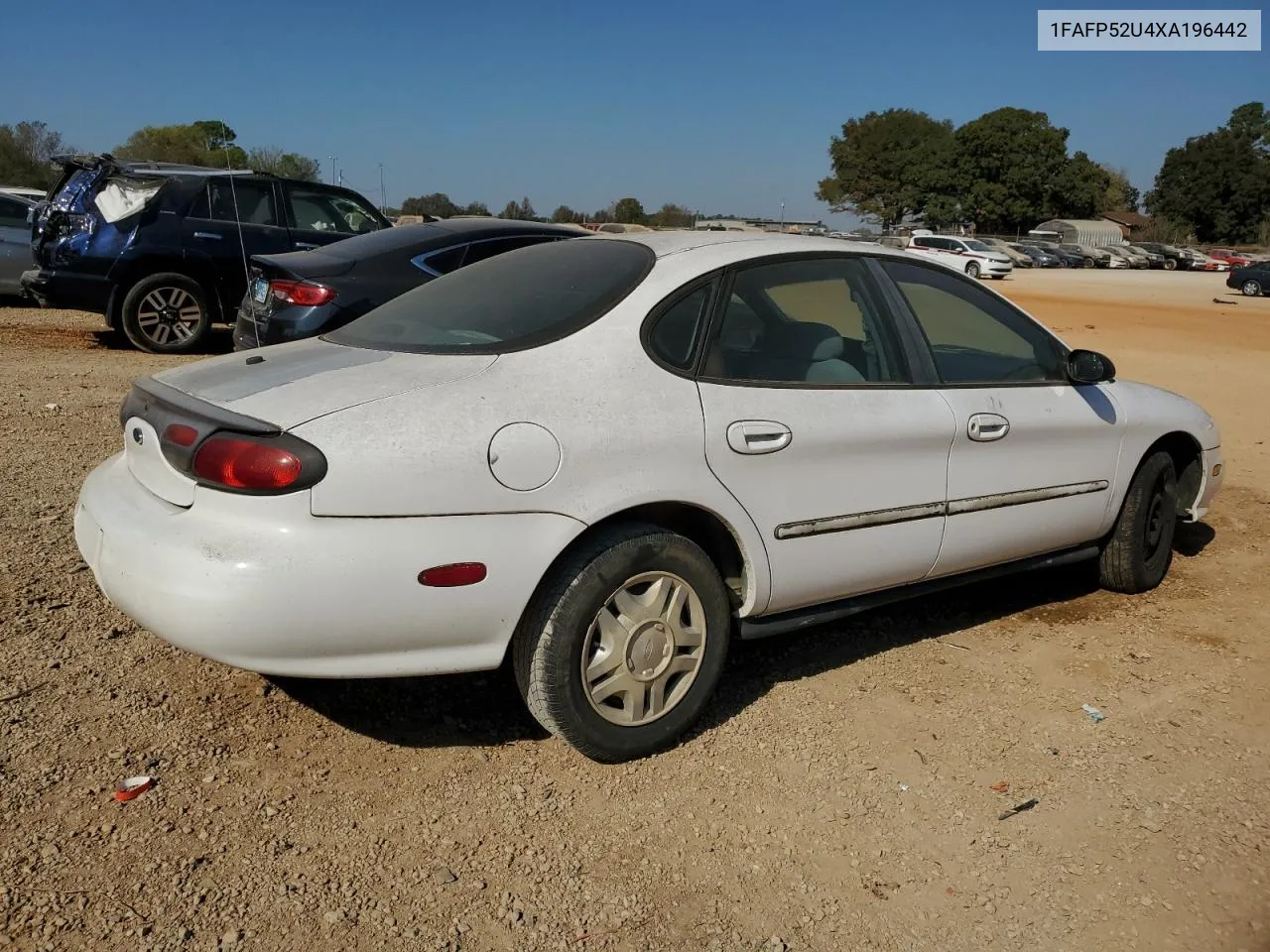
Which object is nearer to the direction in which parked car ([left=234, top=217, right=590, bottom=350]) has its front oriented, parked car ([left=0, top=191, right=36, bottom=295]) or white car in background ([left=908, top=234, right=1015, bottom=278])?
the white car in background

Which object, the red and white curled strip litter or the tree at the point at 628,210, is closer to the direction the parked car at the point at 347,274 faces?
the tree

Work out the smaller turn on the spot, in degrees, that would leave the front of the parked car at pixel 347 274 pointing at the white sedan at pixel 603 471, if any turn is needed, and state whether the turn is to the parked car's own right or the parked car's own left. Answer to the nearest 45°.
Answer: approximately 135° to the parked car's own right

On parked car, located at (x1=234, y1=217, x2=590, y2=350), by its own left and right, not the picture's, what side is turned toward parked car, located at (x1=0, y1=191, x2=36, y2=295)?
left

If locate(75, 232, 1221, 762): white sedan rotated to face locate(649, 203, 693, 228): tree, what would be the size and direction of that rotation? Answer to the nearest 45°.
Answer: approximately 45° to its left

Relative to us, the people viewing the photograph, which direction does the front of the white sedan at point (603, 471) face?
facing away from the viewer and to the right of the viewer

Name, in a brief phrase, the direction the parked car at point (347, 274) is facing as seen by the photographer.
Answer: facing away from the viewer and to the right of the viewer

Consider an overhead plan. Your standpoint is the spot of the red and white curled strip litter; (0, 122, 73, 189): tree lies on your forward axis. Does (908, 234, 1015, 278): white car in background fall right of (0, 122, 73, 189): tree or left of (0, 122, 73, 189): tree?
right

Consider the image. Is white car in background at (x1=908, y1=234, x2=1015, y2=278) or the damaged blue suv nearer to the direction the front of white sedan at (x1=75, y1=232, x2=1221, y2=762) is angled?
the white car in background

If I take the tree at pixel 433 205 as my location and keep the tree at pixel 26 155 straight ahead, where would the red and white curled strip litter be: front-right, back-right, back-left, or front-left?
front-left
